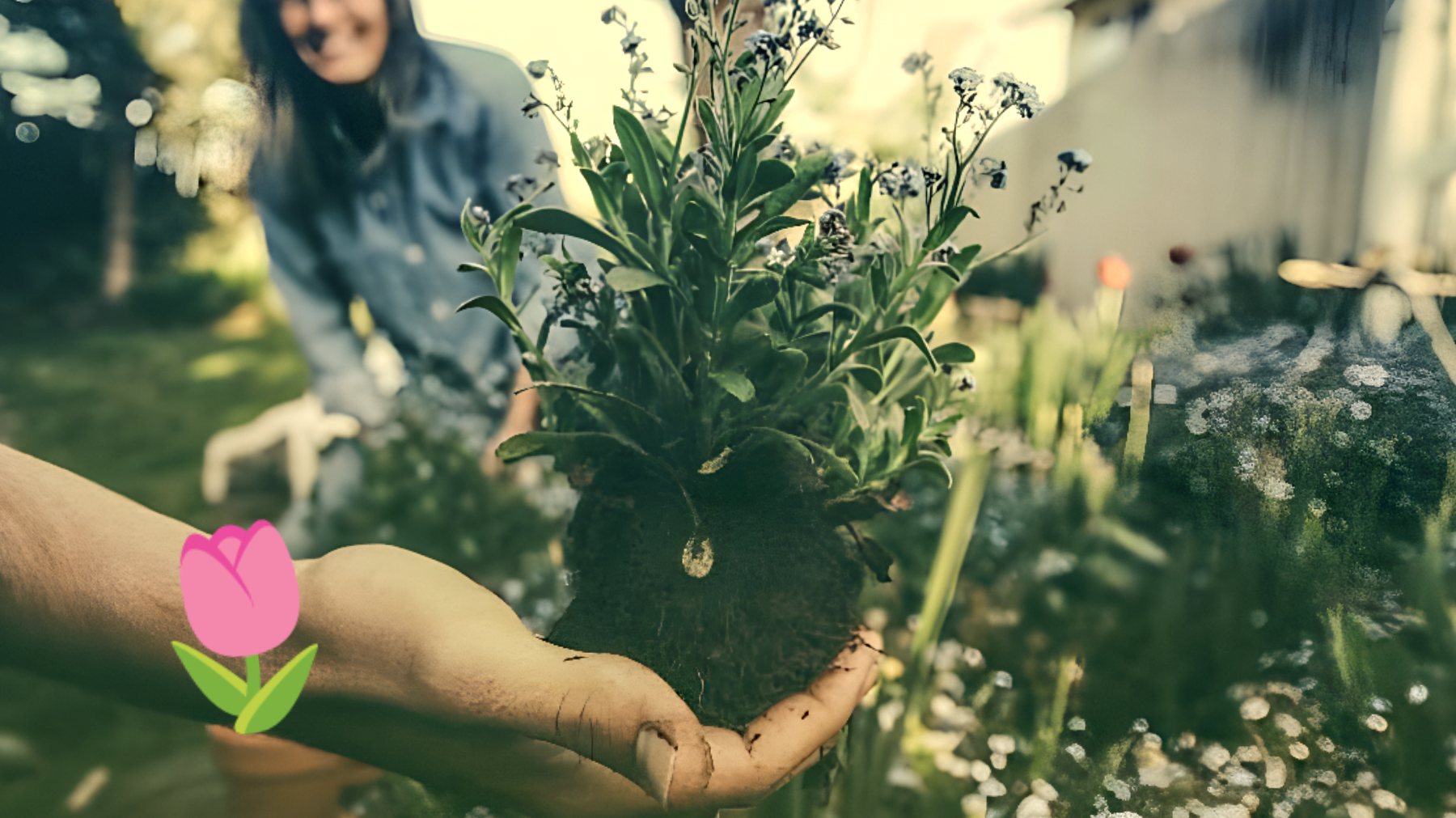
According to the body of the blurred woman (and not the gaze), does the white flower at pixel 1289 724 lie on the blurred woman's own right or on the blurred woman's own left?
on the blurred woman's own left

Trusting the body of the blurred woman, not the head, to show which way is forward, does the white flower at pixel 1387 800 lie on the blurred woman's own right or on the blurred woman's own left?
on the blurred woman's own left

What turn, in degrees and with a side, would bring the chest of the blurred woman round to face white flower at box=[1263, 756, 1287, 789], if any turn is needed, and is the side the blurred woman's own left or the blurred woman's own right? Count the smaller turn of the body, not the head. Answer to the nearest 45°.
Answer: approximately 45° to the blurred woman's own left

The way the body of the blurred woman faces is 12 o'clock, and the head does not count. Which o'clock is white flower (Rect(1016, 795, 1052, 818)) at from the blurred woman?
The white flower is roughly at 10 o'clock from the blurred woman.

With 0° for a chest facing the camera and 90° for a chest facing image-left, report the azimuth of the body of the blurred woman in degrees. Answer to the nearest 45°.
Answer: approximately 0°

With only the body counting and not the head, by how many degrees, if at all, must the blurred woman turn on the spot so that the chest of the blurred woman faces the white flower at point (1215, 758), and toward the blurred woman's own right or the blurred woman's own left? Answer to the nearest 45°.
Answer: approximately 45° to the blurred woman's own left

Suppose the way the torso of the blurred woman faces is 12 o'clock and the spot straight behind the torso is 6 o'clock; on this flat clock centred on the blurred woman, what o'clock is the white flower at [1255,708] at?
The white flower is roughly at 10 o'clock from the blurred woman.
